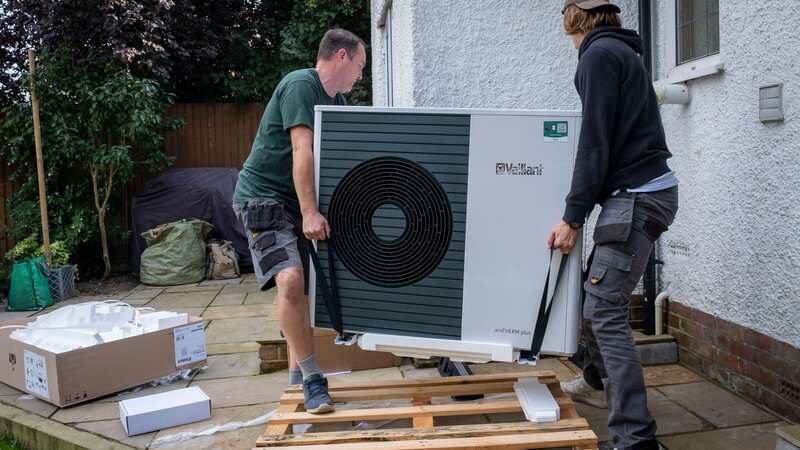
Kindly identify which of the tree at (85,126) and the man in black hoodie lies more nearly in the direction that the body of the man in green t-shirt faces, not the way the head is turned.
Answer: the man in black hoodie

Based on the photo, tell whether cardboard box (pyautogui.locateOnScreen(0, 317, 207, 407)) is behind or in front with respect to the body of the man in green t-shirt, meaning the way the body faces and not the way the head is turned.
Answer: behind

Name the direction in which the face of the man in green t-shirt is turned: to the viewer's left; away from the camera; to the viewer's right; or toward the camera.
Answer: to the viewer's right

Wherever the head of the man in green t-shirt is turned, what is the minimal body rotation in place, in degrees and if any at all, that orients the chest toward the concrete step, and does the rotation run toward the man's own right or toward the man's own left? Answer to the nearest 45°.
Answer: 0° — they already face it

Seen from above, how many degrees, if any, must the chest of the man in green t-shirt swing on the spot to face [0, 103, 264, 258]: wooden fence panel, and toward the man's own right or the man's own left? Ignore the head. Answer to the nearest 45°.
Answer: approximately 90° to the man's own left

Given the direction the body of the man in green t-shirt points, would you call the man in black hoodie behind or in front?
in front

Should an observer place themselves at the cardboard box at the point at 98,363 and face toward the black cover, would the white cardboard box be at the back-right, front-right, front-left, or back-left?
back-right

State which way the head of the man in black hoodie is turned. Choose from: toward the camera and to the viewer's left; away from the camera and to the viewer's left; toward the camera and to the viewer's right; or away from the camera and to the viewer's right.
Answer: away from the camera and to the viewer's left

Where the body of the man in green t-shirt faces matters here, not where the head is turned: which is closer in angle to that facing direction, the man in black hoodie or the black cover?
the man in black hoodie

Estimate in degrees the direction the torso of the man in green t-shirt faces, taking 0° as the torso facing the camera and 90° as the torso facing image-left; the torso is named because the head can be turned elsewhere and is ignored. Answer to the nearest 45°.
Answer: approximately 270°

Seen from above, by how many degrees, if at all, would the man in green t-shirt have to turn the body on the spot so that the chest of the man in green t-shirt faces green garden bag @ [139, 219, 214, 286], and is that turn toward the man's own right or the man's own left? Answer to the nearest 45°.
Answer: approximately 90° to the man's own left
